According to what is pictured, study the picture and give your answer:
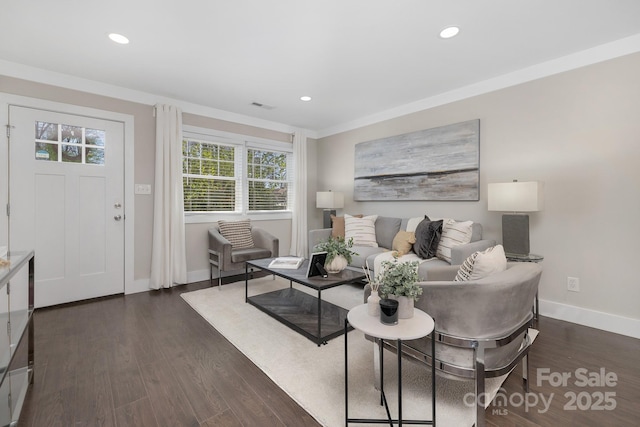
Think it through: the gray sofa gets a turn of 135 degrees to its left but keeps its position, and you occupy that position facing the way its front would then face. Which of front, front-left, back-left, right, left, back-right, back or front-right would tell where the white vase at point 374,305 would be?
right

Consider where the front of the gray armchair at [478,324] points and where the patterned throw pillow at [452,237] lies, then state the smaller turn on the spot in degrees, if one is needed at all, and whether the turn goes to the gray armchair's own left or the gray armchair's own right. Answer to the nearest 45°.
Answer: approximately 45° to the gray armchair's own right

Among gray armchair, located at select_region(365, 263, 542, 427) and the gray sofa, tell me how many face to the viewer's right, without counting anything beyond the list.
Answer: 0

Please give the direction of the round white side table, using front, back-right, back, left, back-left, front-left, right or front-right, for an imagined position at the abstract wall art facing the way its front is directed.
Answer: front-left

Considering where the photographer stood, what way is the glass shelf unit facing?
facing to the right of the viewer

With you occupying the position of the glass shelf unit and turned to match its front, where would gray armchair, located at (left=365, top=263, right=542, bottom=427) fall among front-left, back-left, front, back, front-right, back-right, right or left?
front-right

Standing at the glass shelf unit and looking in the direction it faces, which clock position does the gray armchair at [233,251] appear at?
The gray armchair is roughly at 11 o'clock from the glass shelf unit.

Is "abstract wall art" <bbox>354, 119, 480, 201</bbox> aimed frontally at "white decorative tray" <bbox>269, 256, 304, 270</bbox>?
yes

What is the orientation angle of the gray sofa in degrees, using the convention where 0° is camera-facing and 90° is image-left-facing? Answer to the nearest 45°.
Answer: approximately 45°

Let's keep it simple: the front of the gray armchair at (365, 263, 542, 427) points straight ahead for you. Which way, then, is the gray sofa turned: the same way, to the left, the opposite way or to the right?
to the left

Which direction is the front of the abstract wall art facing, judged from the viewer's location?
facing the viewer and to the left of the viewer

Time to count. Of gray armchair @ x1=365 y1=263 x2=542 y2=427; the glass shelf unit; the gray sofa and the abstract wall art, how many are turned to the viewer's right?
1

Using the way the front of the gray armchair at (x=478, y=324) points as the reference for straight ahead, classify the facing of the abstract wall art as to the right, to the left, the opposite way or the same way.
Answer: to the left

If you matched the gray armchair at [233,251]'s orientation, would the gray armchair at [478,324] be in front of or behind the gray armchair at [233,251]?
in front

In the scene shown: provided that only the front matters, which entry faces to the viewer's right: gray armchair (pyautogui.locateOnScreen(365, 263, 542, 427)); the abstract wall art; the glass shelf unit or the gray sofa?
the glass shelf unit
